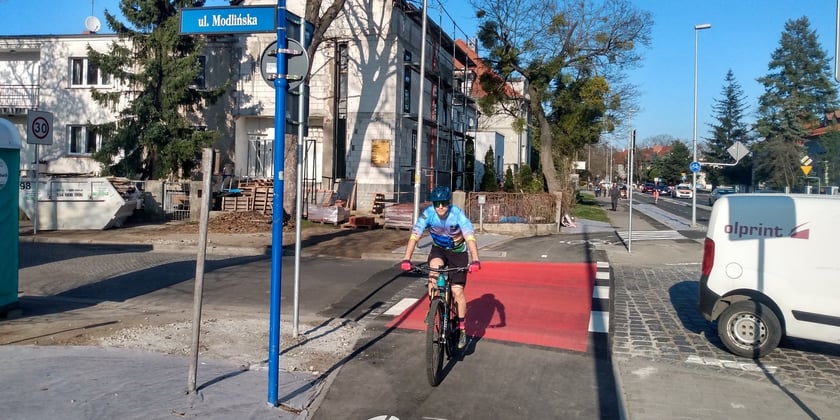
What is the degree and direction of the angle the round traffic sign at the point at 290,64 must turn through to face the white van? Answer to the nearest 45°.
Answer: approximately 90° to its right

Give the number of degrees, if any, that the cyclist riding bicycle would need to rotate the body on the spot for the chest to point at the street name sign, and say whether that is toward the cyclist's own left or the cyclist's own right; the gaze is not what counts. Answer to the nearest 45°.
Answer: approximately 45° to the cyclist's own right

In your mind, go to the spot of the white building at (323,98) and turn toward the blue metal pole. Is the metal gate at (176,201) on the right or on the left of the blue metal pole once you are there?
right

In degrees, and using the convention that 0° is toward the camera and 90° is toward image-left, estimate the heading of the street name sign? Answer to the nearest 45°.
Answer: approximately 0°

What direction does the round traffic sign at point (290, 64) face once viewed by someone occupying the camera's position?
facing away from the viewer

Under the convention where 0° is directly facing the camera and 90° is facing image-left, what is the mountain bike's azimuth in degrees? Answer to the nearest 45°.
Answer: approximately 0°

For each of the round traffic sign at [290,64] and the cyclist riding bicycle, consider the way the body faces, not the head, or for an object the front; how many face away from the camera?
1

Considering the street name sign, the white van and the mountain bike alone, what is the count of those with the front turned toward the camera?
2

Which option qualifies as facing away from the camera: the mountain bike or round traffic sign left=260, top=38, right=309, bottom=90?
the round traffic sign

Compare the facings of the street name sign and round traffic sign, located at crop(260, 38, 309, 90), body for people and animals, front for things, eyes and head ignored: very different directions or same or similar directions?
very different directions

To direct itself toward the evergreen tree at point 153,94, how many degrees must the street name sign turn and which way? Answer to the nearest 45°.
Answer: approximately 180°
